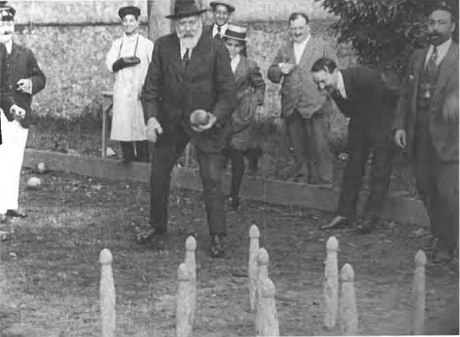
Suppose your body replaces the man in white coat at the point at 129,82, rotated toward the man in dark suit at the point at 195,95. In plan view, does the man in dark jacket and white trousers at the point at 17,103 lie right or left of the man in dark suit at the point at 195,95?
right

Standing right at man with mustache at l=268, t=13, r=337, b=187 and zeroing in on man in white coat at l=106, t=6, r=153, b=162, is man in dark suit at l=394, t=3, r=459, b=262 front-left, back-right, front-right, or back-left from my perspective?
back-left

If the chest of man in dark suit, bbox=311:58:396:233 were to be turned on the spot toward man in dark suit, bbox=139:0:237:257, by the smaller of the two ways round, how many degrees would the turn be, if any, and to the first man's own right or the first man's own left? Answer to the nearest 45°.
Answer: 0° — they already face them

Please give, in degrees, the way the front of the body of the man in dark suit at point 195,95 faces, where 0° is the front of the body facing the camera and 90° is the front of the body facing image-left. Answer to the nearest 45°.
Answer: approximately 0°

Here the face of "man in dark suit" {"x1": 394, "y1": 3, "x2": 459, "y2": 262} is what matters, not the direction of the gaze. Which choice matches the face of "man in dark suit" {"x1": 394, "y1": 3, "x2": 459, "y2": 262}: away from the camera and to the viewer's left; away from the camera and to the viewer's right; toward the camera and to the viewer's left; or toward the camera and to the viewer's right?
toward the camera and to the viewer's left

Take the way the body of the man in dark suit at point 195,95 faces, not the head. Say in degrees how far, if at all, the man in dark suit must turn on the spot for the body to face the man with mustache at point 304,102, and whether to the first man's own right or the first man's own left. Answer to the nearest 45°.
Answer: approximately 135° to the first man's own left

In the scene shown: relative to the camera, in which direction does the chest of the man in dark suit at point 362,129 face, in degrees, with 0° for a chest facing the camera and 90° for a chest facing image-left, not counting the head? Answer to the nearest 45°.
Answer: approximately 45°

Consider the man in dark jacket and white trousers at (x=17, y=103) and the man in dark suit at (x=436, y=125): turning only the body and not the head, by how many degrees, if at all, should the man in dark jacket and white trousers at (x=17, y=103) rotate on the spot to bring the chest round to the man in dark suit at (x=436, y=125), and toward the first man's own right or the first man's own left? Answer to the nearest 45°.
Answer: approximately 45° to the first man's own left

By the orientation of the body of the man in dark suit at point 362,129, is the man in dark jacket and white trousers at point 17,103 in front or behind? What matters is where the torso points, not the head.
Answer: in front
